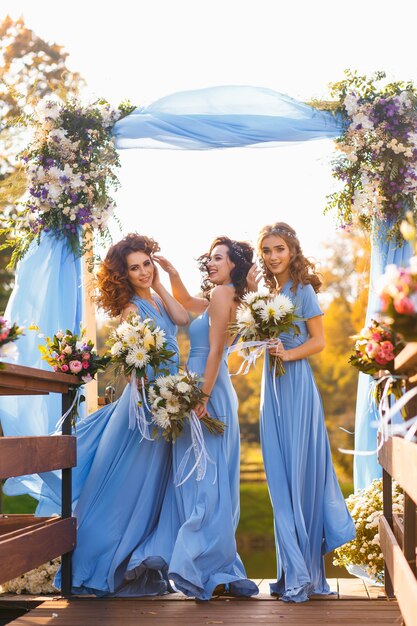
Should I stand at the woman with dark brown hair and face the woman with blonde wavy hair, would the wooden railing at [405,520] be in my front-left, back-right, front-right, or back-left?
front-right

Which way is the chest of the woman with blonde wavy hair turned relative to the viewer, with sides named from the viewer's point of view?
facing the viewer and to the left of the viewer

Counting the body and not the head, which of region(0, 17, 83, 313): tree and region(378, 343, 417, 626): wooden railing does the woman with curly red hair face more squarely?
the wooden railing

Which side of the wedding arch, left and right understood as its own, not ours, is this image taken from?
front

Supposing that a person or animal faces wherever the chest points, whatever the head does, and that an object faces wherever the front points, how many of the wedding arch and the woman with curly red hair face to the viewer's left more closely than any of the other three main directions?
0

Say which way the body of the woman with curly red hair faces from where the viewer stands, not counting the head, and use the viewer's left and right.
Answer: facing the viewer and to the right of the viewer

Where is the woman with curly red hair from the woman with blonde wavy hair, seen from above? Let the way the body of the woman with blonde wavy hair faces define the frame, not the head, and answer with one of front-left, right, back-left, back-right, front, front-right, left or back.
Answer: front-right

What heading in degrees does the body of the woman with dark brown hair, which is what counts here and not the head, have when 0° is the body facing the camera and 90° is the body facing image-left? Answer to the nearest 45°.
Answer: approximately 90°

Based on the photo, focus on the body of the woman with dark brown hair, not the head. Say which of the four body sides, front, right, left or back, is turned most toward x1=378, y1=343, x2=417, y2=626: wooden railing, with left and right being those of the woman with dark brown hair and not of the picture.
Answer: back

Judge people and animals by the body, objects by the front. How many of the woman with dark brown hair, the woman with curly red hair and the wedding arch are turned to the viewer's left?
1

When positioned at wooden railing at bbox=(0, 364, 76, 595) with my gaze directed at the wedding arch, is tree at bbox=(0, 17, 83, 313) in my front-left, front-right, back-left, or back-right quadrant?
front-left
